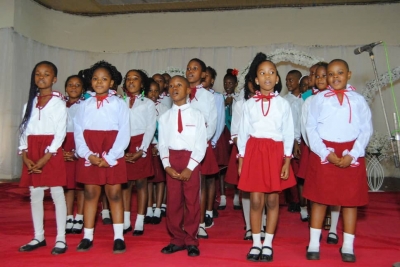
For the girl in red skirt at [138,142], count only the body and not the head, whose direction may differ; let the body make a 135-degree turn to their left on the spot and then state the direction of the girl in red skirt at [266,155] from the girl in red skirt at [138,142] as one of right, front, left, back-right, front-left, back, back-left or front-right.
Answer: front-right

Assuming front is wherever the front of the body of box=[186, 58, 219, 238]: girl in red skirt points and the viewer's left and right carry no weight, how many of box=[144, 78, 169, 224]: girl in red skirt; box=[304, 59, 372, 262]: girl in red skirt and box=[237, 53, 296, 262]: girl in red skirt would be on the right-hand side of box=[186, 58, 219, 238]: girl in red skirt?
1

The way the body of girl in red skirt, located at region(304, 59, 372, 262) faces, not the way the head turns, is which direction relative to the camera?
toward the camera

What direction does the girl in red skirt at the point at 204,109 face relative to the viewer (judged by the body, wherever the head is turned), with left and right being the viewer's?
facing the viewer and to the left of the viewer

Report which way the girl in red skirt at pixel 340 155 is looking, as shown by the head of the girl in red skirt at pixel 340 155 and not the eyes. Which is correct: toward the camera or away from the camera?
toward the camera

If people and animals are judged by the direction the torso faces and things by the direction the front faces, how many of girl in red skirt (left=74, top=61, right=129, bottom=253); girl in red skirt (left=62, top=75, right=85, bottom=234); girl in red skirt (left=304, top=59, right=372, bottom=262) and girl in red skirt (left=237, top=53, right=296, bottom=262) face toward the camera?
4

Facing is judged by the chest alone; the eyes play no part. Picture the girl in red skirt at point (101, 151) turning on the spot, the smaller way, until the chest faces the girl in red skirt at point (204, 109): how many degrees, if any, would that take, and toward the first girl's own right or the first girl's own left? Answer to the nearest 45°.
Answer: approximately 90° to the first girl's own left

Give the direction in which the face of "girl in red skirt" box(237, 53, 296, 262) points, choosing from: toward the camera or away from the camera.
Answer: toward the camera

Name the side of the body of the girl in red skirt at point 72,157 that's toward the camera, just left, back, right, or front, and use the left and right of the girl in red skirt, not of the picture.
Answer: front

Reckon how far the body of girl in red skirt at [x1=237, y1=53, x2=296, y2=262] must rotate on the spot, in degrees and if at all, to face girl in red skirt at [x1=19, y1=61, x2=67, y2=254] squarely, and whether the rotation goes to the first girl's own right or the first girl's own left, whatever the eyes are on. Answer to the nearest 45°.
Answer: approximately 90° to the first girl's own right
